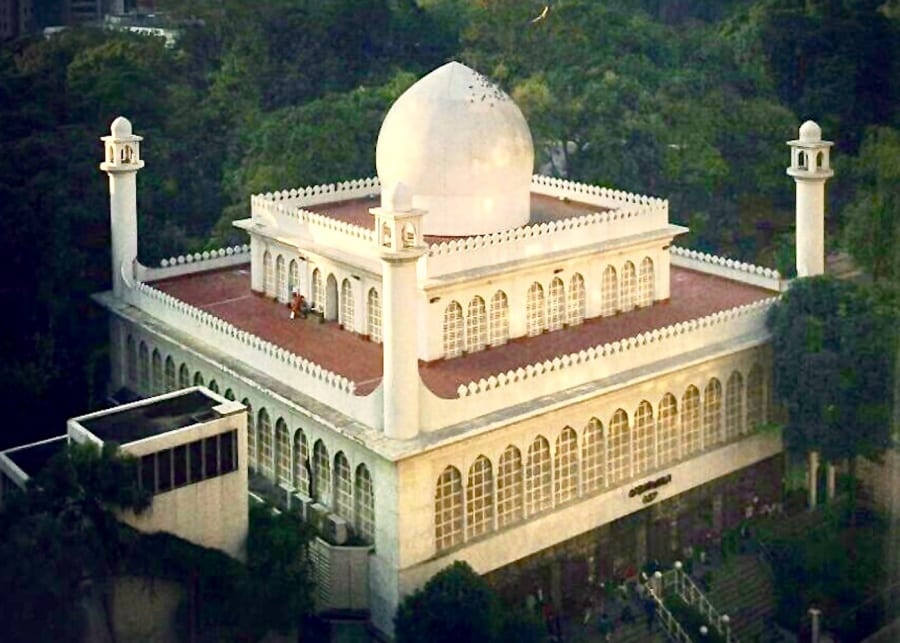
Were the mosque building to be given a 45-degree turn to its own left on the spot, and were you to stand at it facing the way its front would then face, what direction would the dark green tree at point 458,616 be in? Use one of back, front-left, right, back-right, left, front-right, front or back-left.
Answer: right

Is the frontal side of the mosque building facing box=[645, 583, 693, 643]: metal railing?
yes

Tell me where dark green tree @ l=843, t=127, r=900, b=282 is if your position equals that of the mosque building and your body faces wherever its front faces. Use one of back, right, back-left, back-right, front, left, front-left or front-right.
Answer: left

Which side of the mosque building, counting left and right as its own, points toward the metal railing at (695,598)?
front

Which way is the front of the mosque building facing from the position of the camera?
facing the viewer and to the right of the viewer

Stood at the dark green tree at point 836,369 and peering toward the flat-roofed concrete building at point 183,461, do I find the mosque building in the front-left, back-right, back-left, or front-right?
front-right

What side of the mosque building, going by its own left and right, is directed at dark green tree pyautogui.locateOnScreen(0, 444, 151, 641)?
right

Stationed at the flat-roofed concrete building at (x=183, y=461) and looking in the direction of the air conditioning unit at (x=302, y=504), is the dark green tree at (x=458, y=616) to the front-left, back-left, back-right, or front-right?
front-right

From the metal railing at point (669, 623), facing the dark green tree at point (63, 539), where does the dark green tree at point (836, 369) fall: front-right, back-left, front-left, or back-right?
back-right
